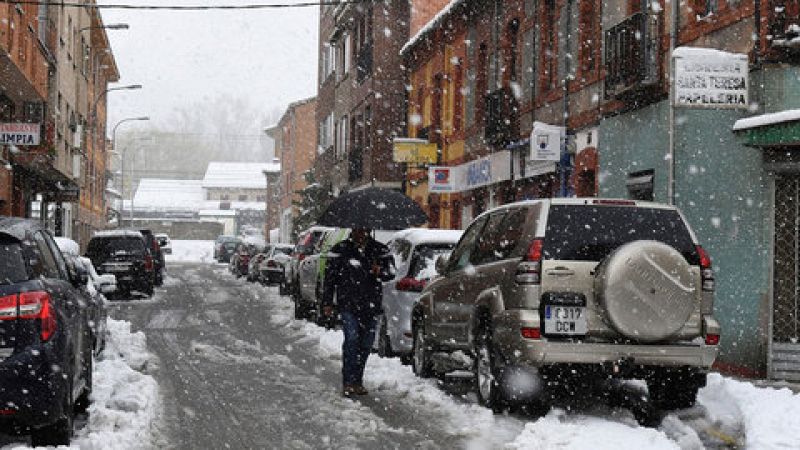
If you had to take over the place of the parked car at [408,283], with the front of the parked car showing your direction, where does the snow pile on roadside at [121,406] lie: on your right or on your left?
on your left

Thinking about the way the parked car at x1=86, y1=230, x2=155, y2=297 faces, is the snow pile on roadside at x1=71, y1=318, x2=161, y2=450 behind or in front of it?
behind

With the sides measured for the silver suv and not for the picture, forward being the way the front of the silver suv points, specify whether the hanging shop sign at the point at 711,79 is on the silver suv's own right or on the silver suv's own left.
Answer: on the silver suv's own right

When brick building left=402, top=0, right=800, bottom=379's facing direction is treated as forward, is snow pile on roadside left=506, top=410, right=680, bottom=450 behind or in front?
in front

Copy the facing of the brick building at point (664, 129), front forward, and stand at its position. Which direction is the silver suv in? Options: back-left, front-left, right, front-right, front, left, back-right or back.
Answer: front-left

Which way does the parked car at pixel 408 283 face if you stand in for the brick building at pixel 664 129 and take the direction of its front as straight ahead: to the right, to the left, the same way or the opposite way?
to the right

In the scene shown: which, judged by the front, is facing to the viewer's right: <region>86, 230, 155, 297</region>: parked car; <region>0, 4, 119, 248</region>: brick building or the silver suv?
the brick building

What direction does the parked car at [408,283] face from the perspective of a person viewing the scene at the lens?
facing away from the viewer and to the left of the viewer

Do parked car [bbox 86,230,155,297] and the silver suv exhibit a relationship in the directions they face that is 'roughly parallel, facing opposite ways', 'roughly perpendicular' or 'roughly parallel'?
roughly parallel

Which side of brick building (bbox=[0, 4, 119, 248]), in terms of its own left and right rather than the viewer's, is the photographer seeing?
right

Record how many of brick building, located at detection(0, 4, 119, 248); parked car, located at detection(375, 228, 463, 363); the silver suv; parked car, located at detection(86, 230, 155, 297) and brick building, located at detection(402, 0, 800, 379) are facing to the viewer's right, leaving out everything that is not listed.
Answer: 1

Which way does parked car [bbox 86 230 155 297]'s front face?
away from the camera

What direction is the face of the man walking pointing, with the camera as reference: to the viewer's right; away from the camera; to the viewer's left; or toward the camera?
toward the camera

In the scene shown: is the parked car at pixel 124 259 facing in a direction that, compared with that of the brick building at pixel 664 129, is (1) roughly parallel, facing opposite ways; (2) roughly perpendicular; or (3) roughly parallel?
roughly perpendicular
